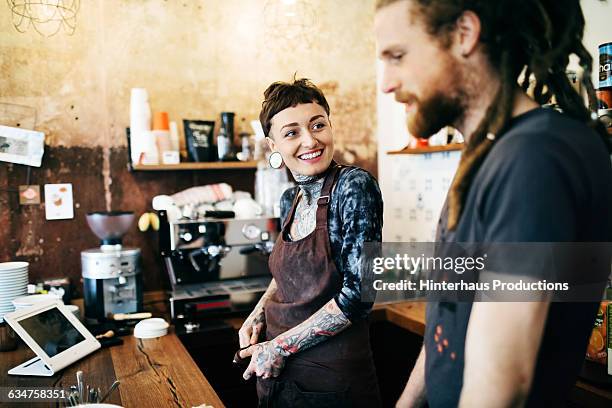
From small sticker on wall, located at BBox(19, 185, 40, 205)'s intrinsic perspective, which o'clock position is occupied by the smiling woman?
The smiling woman is roughly at 11 o'clock from the small sticker on wall.

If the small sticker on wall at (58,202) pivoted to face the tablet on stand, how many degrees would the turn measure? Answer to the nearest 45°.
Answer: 0° — it already faces it

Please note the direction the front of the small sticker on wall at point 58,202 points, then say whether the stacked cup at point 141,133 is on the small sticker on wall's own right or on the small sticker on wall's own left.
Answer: on the small sticker on wall's own left

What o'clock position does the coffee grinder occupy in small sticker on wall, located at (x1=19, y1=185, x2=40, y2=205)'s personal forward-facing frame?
The coffee grinder is roughly at 11 o'clock from the small sticker on wall.

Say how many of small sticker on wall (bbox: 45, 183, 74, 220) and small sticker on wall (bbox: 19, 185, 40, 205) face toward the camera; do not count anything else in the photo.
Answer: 2

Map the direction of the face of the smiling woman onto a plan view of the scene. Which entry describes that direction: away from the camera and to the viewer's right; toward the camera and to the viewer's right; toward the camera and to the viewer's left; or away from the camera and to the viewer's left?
toward the camera and to the viewer's right

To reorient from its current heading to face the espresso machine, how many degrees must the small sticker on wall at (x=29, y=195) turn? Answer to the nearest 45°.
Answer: approximately 45° to its left

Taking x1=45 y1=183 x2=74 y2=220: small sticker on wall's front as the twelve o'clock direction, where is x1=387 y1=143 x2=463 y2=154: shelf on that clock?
The shelf is roughly at 10 o'clock from the small sticker on wall.

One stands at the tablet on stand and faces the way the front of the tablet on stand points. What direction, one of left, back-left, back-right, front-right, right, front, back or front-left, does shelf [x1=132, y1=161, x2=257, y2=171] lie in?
left

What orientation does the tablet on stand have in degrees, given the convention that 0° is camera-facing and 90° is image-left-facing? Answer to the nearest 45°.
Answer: approximately 315°
